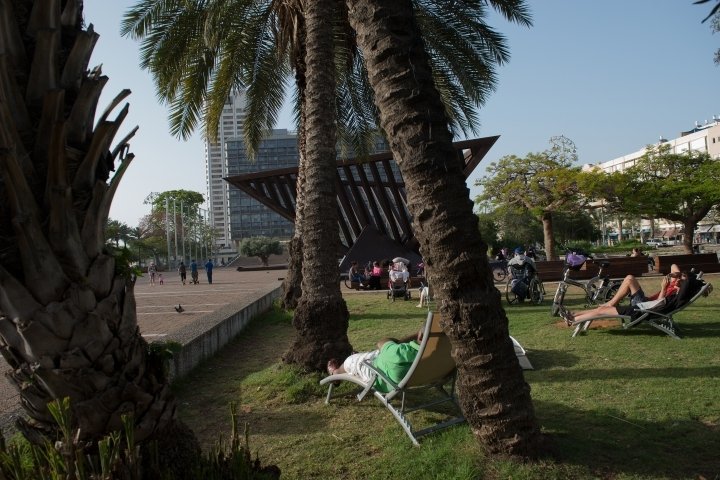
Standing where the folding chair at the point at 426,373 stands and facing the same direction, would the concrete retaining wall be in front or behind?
in front

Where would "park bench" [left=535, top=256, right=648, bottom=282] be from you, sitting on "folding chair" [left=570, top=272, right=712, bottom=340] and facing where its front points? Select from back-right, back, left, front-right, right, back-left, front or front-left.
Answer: right

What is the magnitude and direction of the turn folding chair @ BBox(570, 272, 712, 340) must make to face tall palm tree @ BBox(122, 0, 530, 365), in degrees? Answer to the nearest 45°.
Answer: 0° — it already faces it

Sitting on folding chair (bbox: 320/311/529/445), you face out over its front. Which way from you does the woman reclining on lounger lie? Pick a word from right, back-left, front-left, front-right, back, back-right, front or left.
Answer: right

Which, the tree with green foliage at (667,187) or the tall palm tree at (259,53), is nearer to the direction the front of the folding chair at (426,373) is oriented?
the tall palm tree

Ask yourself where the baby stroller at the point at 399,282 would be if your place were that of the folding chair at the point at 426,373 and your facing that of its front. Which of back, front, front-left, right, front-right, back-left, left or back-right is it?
front-right

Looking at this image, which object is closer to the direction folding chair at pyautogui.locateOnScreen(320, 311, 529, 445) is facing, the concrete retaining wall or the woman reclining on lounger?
the concrete retaining wall

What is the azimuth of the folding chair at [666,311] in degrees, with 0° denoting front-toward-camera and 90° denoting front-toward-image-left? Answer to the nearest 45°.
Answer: approximately 90°

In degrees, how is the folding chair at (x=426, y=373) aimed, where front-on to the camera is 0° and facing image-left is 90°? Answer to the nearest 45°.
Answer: approximately 135°

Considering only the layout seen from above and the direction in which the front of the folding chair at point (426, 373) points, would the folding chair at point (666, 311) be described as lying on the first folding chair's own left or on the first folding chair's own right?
on the first folding chair's own right

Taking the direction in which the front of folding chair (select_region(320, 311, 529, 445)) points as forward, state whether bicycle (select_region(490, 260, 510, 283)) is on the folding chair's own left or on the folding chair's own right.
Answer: on the folding chair's own right

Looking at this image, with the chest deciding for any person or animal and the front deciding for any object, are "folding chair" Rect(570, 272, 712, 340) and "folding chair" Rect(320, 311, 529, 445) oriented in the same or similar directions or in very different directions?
same or similar directions

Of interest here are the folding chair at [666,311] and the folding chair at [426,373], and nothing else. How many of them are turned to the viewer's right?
0
